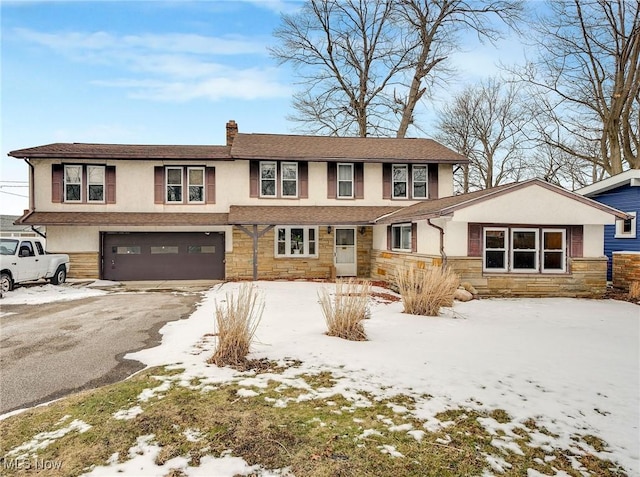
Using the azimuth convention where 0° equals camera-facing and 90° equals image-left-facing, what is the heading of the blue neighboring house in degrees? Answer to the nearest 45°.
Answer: approximately 0°

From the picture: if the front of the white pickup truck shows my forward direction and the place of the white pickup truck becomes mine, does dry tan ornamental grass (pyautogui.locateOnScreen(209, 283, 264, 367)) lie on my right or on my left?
on my left

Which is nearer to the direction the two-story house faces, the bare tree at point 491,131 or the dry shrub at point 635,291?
the dry shrub

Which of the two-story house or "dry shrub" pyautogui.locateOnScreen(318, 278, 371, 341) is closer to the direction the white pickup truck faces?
the dry shrub

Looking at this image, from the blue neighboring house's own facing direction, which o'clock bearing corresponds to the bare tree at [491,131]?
The bare tree is roughly at 5 o'clock from the blue neighboring house.

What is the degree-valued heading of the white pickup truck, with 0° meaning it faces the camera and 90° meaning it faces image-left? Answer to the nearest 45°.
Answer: approximately 45°

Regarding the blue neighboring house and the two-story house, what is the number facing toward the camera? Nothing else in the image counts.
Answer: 2

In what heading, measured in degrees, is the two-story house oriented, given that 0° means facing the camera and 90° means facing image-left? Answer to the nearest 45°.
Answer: approximately 0°

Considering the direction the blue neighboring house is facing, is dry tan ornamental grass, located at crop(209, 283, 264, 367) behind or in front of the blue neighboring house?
in front

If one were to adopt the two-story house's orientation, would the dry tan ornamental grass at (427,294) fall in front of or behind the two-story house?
in front

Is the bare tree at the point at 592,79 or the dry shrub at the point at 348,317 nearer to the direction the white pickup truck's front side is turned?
the dry shrub
